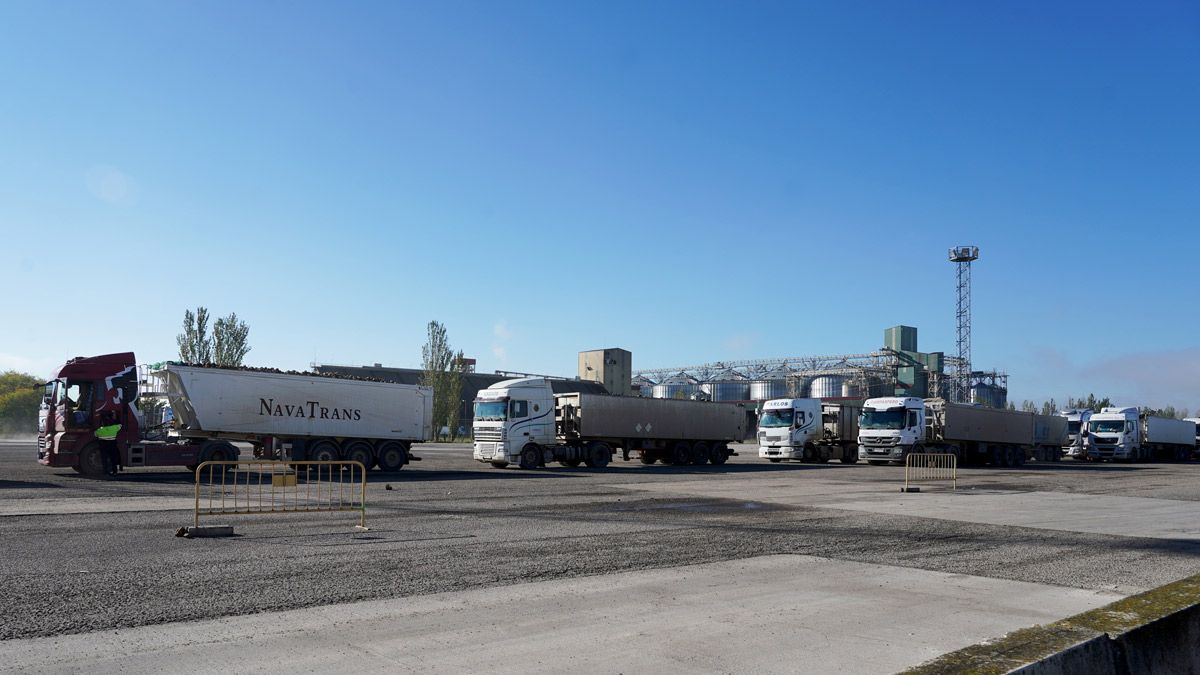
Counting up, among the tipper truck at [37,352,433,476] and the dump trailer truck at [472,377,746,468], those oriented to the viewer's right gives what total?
0

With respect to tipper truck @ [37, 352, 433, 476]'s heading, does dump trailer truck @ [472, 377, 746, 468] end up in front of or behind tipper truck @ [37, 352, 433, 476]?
behind

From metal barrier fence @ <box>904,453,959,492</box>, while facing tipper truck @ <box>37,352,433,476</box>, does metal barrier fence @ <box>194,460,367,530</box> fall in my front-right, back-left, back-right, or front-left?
front-left

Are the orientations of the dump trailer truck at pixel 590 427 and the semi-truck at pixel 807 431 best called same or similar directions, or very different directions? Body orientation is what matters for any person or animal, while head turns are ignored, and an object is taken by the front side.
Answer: same or similar directions

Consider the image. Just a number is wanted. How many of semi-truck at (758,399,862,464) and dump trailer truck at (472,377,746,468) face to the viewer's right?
0

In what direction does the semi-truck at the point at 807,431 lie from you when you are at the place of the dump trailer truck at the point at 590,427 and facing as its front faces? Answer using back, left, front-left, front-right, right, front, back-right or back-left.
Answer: back

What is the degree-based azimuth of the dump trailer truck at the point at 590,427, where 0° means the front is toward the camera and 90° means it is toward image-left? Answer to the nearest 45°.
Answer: approximately 45°

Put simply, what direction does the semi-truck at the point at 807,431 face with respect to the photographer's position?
facing the viewer and to the left of the viewer

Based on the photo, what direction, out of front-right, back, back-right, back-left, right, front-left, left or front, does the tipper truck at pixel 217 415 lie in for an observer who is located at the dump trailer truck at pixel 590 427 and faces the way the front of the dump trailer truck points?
front

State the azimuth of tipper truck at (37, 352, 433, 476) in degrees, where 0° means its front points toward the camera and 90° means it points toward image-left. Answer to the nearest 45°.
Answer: approximately 90°
